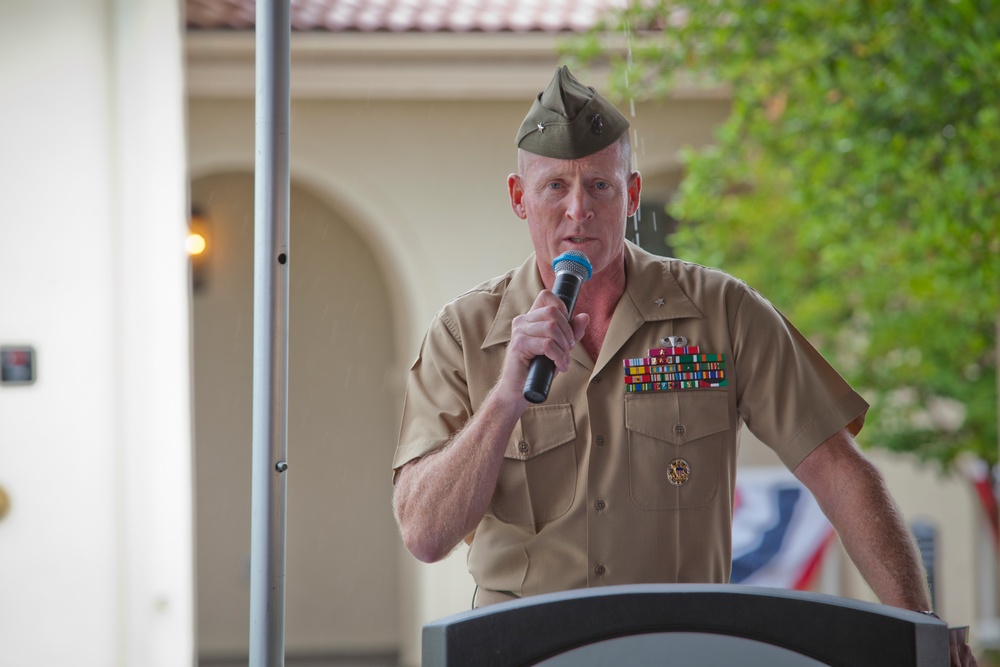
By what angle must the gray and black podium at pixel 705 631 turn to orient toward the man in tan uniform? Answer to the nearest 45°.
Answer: approximately 180°

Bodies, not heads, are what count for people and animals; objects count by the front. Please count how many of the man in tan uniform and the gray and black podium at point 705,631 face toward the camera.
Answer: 2

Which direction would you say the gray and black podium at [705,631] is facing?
toward the camera

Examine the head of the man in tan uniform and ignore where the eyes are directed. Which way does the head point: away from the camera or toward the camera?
toward the camera

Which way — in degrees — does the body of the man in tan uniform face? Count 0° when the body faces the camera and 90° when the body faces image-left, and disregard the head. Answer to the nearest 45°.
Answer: approximately 0°

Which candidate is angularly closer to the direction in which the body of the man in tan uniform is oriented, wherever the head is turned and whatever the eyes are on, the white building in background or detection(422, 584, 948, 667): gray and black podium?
the gray and black podium

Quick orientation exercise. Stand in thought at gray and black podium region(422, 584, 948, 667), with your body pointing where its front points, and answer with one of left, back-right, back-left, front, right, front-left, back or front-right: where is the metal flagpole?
back-right
